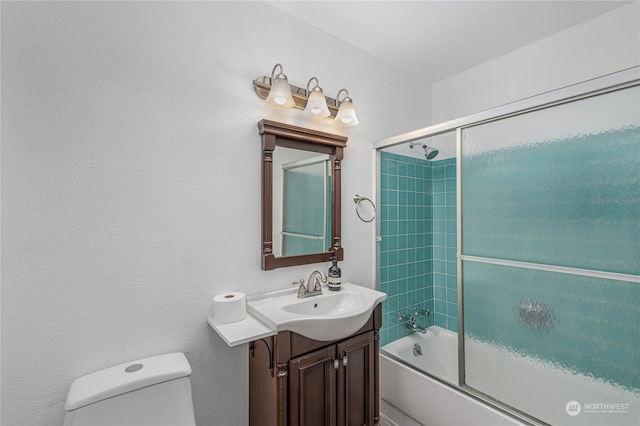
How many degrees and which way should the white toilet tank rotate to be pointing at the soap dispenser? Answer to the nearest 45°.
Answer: approximately 45° to its left

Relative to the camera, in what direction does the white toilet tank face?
facing the viewer and to the right of the viewer

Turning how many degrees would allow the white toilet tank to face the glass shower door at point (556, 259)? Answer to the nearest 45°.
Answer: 0° — it already faces it

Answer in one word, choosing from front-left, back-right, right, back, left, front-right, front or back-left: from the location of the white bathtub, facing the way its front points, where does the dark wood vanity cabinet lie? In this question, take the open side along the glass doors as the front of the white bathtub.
front

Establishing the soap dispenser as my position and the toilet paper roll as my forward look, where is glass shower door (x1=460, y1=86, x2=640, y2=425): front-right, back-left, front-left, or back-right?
back-left

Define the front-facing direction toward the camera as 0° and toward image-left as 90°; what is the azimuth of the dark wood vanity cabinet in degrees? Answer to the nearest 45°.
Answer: approximately 315°

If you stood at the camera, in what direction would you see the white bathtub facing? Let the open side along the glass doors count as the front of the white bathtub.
facing the viewer and to the left of the viewer

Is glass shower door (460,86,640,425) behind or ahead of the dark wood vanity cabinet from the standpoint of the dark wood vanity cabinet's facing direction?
ahead
